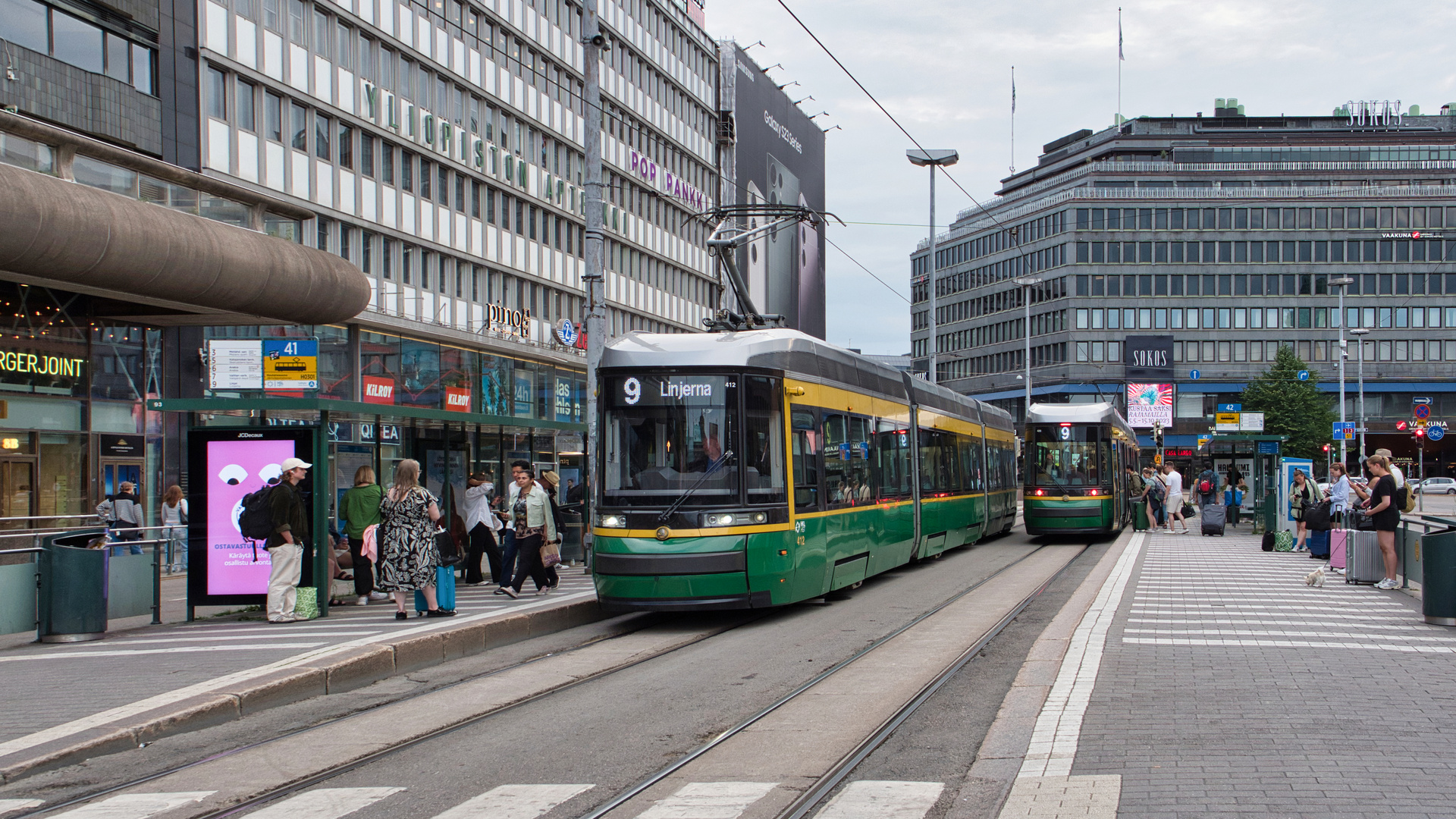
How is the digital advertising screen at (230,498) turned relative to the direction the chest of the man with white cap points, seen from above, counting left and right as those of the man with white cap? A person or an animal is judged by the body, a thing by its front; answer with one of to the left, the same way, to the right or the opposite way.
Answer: to the right

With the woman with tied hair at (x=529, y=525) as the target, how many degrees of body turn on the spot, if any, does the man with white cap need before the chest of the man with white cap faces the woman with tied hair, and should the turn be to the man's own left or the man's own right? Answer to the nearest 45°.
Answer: approximately 45° to the man's own left

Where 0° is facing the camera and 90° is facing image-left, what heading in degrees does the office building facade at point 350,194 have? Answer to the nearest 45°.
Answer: approximately 315°

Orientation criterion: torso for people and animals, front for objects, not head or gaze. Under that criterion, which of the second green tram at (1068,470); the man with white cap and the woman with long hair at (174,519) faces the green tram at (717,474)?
the man with white cap

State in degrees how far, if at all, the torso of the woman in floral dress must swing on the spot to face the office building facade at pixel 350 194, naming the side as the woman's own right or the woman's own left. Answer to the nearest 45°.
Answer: approximately 45° to the woman's own left
